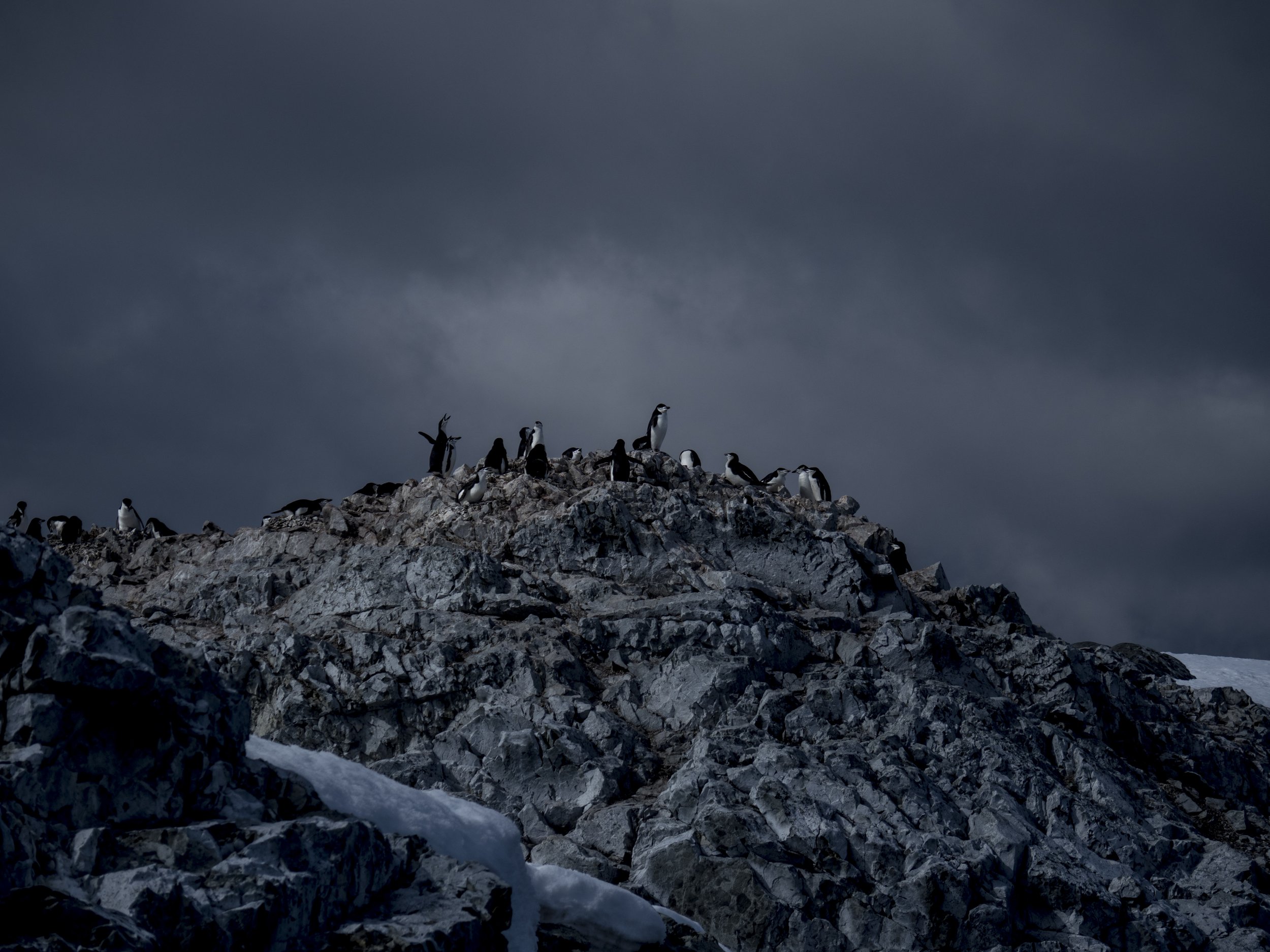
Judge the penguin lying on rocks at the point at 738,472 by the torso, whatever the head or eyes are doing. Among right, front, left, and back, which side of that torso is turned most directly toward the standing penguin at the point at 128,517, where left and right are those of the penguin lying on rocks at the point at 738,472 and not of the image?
front

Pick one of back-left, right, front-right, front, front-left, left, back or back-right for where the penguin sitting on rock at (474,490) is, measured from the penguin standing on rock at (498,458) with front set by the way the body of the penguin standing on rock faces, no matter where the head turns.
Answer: back

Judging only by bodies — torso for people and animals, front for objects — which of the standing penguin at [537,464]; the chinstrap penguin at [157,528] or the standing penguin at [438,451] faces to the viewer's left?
the chinstrap penguin

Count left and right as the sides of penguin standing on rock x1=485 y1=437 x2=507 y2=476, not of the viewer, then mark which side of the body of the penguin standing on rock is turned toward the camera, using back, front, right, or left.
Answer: back

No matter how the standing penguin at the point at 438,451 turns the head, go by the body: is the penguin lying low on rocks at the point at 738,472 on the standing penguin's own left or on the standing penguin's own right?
on the standing penguin's own right

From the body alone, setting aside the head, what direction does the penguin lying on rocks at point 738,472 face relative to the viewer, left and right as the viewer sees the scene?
facing to the left of the viewer

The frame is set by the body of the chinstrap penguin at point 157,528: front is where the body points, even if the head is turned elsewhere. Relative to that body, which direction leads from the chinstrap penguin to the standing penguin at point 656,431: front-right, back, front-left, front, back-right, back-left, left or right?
back

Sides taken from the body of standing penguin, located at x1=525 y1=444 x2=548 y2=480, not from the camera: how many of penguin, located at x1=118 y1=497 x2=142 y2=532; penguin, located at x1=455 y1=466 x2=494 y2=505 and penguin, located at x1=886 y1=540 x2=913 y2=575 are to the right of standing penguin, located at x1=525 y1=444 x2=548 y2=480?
1

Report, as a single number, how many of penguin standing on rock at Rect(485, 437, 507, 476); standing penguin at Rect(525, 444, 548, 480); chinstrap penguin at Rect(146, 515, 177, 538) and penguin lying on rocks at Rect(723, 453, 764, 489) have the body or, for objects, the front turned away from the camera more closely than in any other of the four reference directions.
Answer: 2

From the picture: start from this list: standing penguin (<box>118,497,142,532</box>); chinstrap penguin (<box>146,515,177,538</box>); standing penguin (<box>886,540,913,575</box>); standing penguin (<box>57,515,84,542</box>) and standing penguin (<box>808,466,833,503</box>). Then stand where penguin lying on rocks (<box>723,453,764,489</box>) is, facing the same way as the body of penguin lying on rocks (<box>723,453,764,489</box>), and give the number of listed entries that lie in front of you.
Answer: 3

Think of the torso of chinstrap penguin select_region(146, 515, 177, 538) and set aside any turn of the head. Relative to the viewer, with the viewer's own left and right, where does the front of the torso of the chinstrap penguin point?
facing to the left of the viewer

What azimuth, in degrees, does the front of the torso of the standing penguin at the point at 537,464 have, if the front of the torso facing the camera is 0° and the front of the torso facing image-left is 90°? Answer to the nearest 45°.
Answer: approximately 180°

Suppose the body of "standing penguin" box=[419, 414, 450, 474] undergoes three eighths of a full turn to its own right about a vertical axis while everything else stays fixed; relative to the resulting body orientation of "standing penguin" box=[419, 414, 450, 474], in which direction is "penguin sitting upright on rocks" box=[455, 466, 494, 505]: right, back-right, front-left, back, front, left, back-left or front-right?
front
